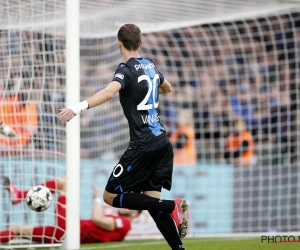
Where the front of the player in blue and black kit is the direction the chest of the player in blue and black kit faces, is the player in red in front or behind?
in front

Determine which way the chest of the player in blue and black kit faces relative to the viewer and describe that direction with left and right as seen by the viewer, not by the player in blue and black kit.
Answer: facing away from the viewer and to the left of the viewer

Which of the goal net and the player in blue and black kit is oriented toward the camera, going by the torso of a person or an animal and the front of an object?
the goal net

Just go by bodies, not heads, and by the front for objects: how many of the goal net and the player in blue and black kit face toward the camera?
1

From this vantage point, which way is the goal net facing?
toward the camera

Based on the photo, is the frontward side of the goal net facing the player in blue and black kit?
yes

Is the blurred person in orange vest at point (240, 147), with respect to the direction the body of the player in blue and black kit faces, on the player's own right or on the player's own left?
on the player's own right
